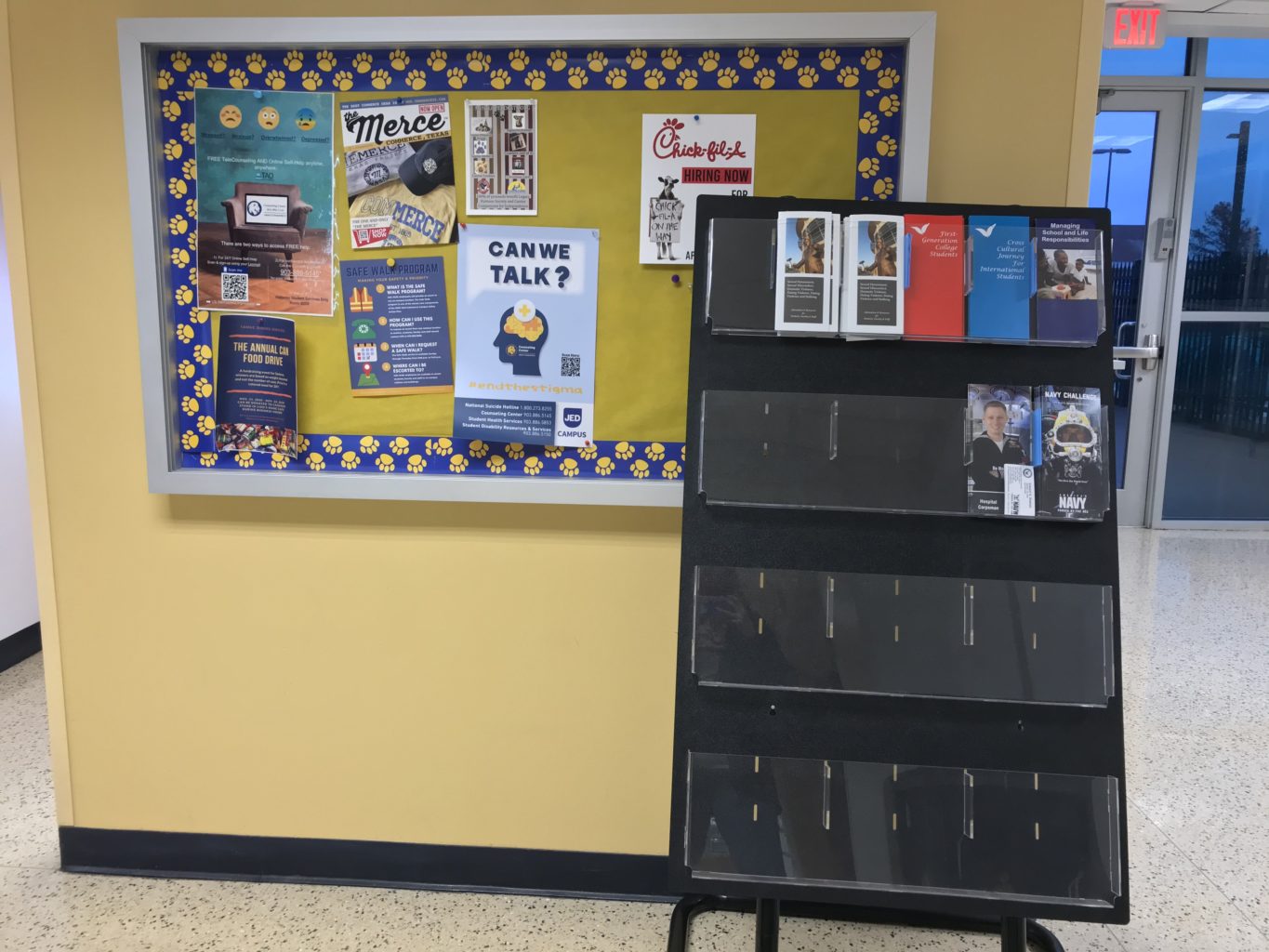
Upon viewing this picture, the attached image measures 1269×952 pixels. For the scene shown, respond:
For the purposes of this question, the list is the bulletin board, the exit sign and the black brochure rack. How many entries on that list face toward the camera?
3

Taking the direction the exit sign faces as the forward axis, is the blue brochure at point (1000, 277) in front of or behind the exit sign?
in front

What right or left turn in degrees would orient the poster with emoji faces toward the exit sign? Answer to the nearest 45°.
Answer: approximately 90° to its left

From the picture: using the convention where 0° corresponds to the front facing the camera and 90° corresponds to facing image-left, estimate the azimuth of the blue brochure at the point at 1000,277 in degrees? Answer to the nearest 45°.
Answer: approximately 0°

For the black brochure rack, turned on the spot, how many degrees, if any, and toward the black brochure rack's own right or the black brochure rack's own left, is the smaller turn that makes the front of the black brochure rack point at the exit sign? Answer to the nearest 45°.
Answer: approximately 180°

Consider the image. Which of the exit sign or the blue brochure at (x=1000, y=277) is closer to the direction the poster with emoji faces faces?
the blue brochure

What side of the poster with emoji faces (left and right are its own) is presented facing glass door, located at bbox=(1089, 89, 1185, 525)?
left

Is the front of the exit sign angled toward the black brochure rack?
yes

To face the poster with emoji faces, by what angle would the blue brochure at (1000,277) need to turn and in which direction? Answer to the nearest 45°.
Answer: approximately 90° to its right
